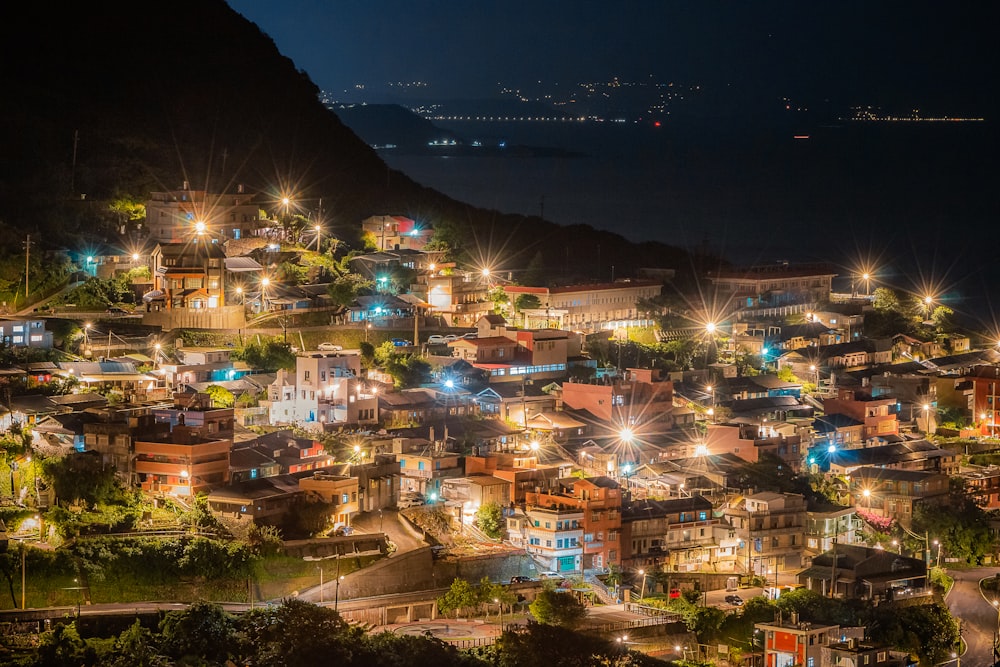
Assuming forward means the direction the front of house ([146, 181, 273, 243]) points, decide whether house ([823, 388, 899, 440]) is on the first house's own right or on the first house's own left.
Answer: on the first house's own left

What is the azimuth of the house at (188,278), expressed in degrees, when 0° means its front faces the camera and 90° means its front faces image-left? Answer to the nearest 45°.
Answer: approximately 0°

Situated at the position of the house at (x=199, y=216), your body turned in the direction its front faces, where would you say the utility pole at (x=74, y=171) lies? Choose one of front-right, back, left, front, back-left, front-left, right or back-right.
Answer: back-right

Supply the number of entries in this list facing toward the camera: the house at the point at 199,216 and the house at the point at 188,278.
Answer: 2

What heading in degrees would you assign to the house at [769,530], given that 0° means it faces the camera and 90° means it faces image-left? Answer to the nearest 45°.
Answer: approximately 0°

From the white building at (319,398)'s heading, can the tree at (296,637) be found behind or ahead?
ahead

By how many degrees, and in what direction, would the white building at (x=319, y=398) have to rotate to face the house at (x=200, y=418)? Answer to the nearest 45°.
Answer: approximately 45° to its right
